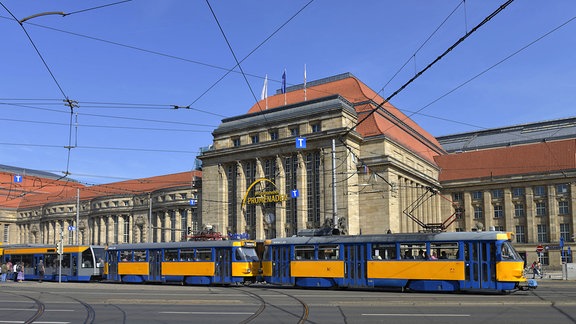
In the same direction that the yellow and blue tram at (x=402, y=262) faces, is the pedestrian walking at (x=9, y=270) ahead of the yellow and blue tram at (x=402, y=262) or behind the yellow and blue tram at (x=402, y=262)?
behind

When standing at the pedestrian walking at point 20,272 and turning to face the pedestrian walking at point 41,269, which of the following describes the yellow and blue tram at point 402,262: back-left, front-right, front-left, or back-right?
front-right

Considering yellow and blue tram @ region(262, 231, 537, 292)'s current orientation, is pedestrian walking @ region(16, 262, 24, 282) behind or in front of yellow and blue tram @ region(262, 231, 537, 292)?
behind

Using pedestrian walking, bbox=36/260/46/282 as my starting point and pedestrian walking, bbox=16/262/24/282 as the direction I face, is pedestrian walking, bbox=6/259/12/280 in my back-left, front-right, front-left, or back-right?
front-right

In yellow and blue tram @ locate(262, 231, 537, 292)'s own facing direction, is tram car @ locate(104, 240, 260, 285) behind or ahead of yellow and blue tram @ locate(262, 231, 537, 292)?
behind

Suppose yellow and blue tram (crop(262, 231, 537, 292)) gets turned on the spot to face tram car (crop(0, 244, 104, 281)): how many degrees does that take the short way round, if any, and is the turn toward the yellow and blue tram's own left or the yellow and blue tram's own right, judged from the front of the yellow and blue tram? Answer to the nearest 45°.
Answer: approximately 135° to the yellow and blue tram's own left

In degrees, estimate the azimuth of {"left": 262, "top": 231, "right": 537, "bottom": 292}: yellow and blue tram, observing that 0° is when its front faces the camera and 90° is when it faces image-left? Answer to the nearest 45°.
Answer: approximately 270°

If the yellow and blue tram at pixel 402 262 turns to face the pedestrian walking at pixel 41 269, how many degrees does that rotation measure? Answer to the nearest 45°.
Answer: approximately 135° to its left
